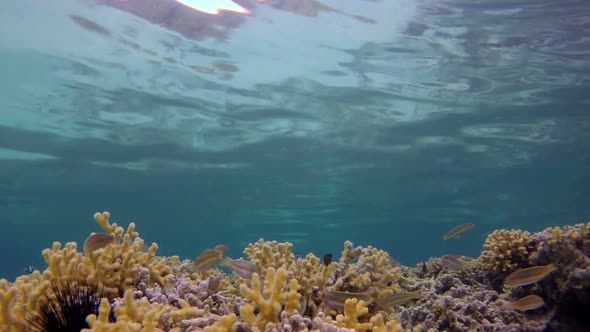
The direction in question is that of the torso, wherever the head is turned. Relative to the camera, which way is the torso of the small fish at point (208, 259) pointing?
to the viewer's left

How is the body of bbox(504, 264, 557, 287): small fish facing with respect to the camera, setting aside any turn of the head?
to the viewer's left

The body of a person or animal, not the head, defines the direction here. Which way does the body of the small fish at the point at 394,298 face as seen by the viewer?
to the viewer's left
